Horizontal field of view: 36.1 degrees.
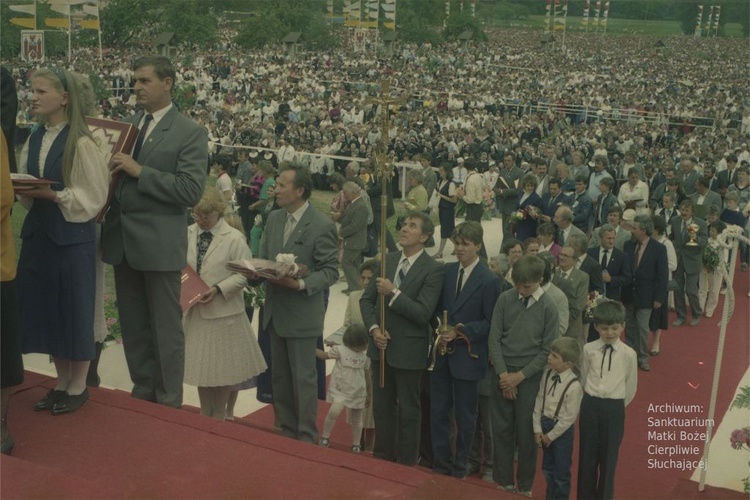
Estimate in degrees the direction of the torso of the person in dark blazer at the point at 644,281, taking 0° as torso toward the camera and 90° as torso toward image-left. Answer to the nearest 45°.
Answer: approximately 45°

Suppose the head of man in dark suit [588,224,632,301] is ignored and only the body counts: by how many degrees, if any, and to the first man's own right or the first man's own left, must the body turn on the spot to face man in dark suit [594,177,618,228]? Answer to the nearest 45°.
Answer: approximately 135° to the first man's own right

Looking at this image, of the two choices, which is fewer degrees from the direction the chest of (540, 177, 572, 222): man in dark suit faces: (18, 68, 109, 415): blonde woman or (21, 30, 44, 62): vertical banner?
the blonde woman

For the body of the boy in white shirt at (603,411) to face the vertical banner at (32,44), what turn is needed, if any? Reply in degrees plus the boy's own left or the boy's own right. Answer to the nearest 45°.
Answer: approximately 135° to the boy's own right

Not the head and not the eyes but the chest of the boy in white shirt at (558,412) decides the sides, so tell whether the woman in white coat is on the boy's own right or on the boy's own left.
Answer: on the boy's own right

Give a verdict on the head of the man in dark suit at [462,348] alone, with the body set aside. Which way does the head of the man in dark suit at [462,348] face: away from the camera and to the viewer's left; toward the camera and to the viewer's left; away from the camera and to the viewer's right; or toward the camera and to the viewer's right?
toward the camera and to the viewer's left
